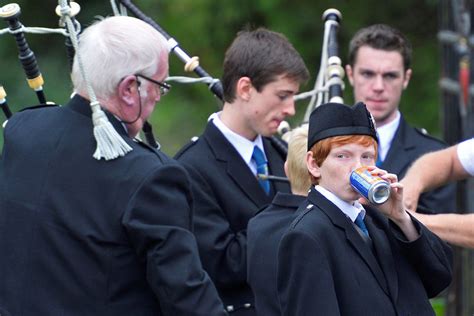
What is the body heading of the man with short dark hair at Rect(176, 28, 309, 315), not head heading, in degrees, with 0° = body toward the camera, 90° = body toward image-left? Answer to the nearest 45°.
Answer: approximately 315°

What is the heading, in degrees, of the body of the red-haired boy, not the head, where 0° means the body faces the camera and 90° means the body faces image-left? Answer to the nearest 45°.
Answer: approximately 315°

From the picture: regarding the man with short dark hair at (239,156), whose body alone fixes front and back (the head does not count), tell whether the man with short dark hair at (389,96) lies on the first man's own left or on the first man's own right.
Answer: on the first man's own left

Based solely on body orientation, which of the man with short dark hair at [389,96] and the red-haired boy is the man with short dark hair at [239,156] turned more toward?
the red-haired boy
